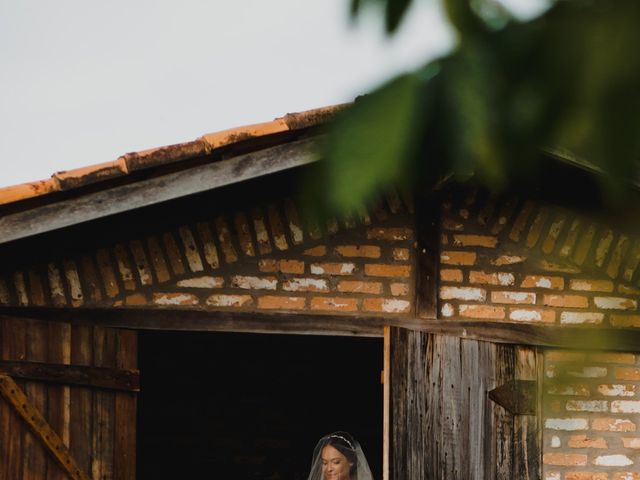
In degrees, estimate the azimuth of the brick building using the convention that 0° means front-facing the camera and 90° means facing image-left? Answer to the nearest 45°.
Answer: approximately 0°

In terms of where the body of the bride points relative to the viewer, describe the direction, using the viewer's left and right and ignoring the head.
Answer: facing the viewer and to the left of the viewer
